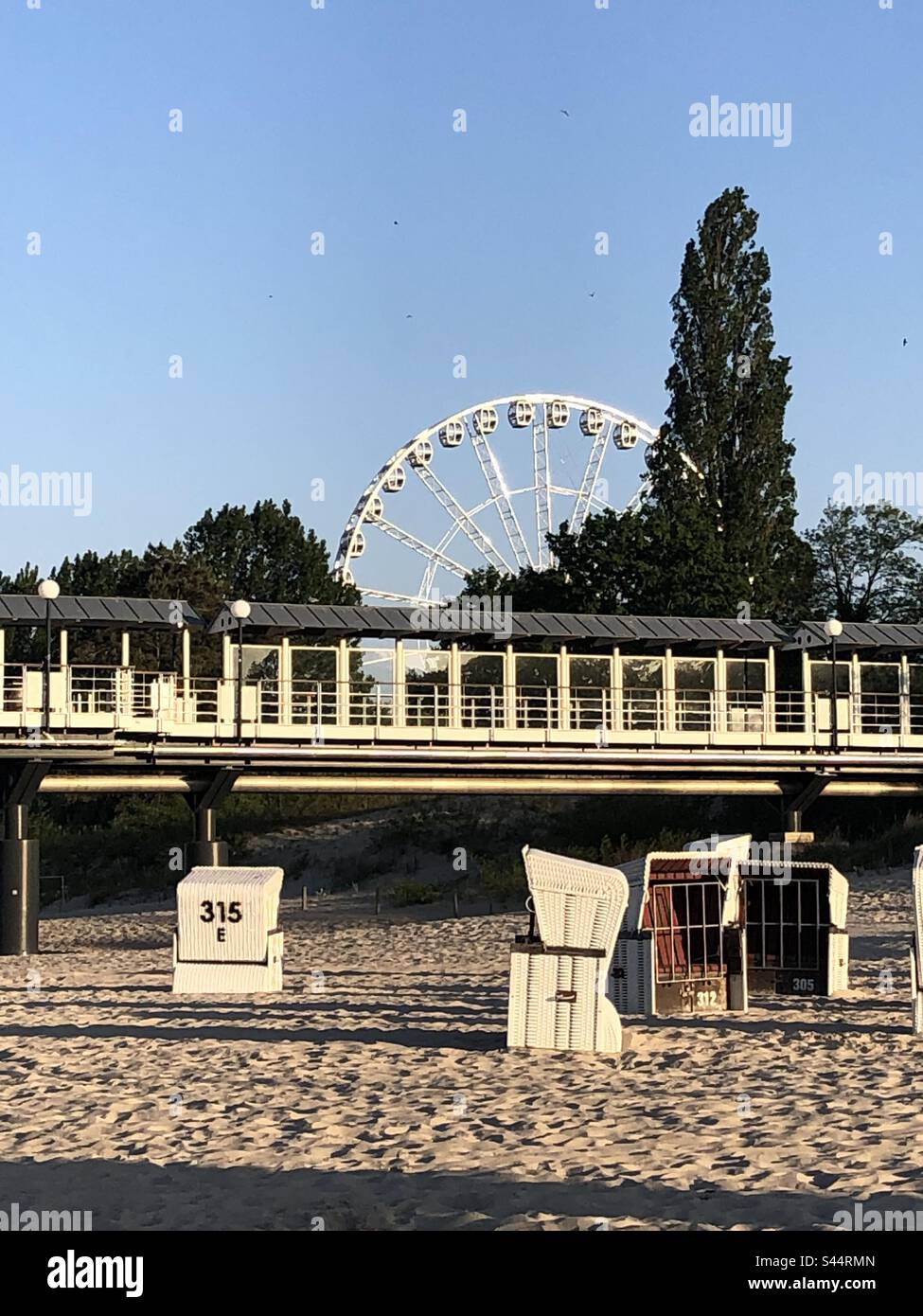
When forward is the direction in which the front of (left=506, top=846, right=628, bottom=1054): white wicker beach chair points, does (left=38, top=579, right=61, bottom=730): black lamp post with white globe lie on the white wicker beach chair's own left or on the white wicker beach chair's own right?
on the white wicker beach chair's own right

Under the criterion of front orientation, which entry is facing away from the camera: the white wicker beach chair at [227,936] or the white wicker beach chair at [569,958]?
the white wicker beach chair at [227,936]

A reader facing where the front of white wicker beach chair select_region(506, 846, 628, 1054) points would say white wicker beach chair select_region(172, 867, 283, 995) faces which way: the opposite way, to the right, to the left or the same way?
to the right

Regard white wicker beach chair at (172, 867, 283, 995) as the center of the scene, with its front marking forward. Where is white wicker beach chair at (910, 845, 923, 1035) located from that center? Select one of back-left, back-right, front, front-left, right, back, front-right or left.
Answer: back-right

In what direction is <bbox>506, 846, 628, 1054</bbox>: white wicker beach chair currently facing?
to the viewer's left

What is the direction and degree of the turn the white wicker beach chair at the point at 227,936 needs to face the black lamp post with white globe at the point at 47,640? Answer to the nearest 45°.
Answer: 0° — it already faces it

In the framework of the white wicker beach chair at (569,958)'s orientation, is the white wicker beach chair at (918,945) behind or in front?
behind

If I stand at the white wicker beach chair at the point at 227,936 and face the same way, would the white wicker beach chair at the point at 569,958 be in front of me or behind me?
behind

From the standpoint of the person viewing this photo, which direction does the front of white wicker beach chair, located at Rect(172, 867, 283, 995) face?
facing away from the viewer

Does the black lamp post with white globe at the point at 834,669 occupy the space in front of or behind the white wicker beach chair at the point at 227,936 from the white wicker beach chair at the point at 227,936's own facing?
in front

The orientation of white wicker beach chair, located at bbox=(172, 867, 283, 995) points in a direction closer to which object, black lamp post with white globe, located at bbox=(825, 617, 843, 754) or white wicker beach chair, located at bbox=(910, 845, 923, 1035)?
the black lamp post with white globe
